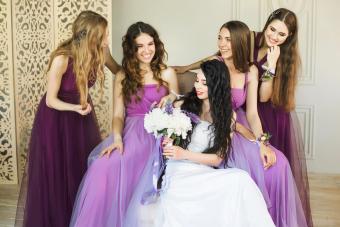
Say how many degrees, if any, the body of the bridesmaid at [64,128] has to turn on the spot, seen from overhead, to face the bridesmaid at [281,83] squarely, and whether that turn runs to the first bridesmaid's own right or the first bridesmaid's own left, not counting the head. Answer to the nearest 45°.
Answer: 0° — they already face them

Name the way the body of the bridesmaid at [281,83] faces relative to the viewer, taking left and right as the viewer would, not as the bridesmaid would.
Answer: facing the viewer and to the left of the viewer

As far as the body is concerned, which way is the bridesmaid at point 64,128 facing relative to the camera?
to the viewer's right

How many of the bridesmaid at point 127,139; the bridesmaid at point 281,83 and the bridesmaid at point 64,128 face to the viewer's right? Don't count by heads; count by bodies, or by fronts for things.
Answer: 1

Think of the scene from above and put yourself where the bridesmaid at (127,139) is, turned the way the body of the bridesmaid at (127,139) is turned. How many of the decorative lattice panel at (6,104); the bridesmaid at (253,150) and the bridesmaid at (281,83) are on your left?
2

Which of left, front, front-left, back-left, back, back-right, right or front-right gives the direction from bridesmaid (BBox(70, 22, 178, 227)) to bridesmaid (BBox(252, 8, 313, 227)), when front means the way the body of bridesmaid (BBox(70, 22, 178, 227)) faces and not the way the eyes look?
left

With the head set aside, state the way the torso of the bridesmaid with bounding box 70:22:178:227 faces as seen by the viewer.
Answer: toward the camera

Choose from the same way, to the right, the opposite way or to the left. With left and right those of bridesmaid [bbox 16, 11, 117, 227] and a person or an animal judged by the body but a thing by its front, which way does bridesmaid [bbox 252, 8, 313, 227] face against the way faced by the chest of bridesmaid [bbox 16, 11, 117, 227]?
the opposite way

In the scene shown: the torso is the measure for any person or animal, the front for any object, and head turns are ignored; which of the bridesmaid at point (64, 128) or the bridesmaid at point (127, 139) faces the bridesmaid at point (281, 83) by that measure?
the bridesmaid at point (64, 128)

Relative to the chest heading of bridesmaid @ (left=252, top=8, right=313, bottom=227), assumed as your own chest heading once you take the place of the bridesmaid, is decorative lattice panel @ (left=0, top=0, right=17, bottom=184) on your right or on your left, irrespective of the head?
on your right

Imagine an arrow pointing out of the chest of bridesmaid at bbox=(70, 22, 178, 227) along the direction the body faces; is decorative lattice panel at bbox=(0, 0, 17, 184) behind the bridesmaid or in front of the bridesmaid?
behind
